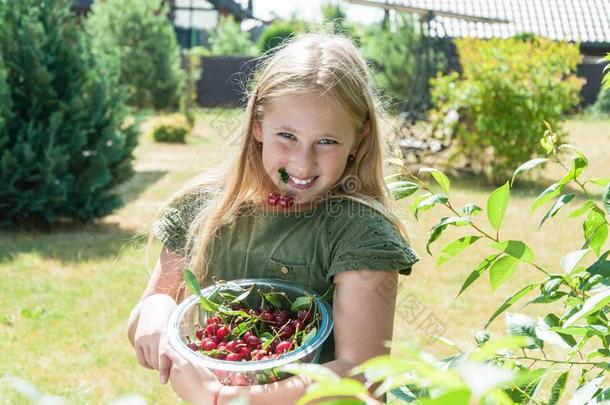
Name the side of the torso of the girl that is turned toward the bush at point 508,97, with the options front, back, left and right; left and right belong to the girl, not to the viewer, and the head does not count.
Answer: back

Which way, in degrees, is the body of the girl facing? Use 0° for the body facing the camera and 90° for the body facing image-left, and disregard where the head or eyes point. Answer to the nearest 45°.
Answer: approximately 0°

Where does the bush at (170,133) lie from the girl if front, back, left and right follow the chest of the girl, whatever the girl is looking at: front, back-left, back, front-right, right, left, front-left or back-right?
back

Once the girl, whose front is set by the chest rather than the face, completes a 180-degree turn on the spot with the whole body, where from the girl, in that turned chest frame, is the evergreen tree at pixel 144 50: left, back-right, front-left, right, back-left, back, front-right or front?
front
